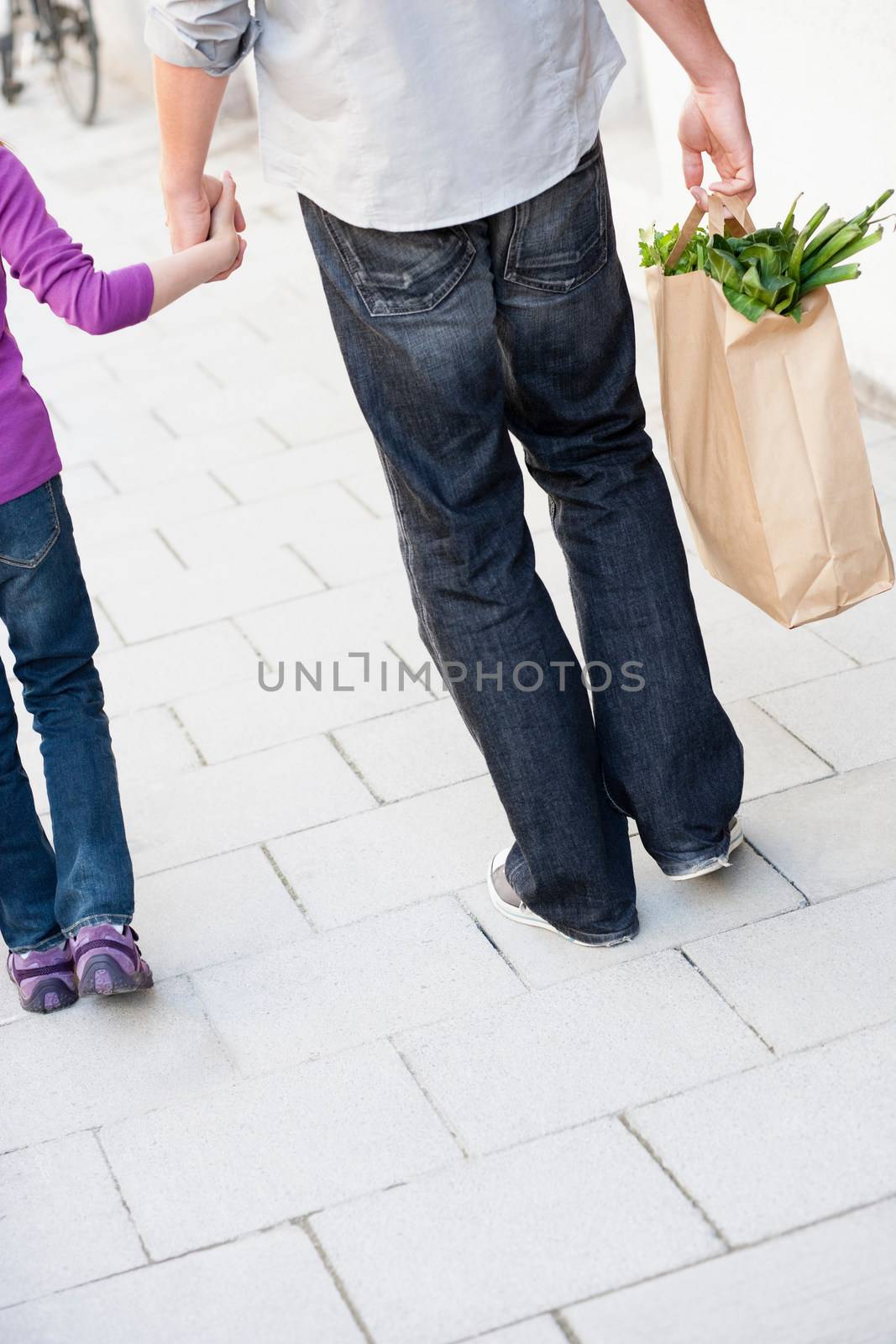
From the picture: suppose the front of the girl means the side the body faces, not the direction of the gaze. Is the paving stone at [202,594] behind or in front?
in front

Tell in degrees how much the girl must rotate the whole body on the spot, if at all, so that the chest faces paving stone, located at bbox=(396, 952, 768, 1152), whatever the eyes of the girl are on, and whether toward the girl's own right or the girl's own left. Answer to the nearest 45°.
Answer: approximately 135° to the girl's own right

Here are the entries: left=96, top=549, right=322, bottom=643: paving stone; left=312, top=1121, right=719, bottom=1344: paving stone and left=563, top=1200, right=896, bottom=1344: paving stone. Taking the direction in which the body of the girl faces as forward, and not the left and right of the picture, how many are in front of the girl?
1

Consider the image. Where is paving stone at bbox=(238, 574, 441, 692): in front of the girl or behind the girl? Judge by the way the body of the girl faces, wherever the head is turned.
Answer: in front

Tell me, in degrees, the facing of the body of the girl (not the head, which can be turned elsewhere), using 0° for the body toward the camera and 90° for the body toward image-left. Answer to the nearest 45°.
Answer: approximately 180°

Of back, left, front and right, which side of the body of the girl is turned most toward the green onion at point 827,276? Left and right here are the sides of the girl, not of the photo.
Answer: right

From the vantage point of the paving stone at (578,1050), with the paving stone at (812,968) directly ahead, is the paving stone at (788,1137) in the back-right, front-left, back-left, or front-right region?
front-right

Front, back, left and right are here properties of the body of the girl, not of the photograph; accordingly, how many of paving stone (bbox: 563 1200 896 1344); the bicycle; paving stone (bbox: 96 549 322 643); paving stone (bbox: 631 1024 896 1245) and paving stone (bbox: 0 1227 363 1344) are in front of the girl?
2

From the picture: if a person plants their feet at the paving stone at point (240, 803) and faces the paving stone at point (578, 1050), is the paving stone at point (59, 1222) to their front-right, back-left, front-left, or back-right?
front-right

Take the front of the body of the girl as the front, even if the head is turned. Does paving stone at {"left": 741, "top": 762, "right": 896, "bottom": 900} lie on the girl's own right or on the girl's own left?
on the girl's own right

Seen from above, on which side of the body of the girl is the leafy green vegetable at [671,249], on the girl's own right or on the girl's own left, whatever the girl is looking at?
on the girl's own right

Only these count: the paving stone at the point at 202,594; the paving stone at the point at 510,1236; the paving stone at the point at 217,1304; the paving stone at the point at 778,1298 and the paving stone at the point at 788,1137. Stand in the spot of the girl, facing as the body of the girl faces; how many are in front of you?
1

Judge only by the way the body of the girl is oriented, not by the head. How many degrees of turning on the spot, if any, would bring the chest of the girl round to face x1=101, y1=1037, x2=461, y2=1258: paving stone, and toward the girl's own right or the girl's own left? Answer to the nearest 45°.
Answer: approximately 180°
